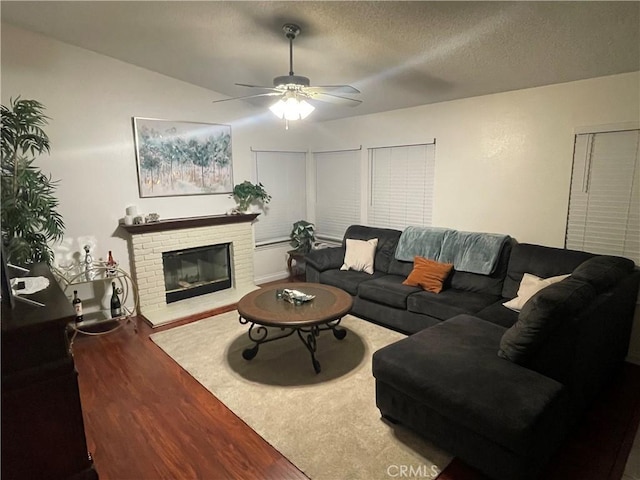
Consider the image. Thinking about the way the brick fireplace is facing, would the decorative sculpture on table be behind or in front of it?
in front

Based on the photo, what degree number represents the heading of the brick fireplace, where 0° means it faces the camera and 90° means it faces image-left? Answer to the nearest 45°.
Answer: approximately 315°

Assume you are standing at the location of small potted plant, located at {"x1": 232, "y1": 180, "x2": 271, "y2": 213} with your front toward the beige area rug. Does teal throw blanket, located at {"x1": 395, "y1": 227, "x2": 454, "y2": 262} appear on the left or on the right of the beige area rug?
left

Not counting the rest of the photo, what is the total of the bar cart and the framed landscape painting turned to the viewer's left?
0

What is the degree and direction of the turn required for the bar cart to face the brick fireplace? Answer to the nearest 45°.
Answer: approximately 45° to its left

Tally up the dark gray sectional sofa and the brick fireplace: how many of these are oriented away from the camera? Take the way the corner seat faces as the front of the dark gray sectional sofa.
0

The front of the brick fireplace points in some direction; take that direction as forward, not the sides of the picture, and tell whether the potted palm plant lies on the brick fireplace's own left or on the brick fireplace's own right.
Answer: on the brick fireplace's own right

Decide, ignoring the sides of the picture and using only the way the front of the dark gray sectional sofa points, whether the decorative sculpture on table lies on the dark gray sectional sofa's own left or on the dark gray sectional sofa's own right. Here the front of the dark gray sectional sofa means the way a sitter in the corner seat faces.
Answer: on the dark gray sectional sofa's own right

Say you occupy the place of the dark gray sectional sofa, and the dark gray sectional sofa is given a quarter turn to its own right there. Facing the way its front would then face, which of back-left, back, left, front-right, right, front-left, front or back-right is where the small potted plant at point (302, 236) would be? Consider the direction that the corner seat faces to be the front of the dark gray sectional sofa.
front
